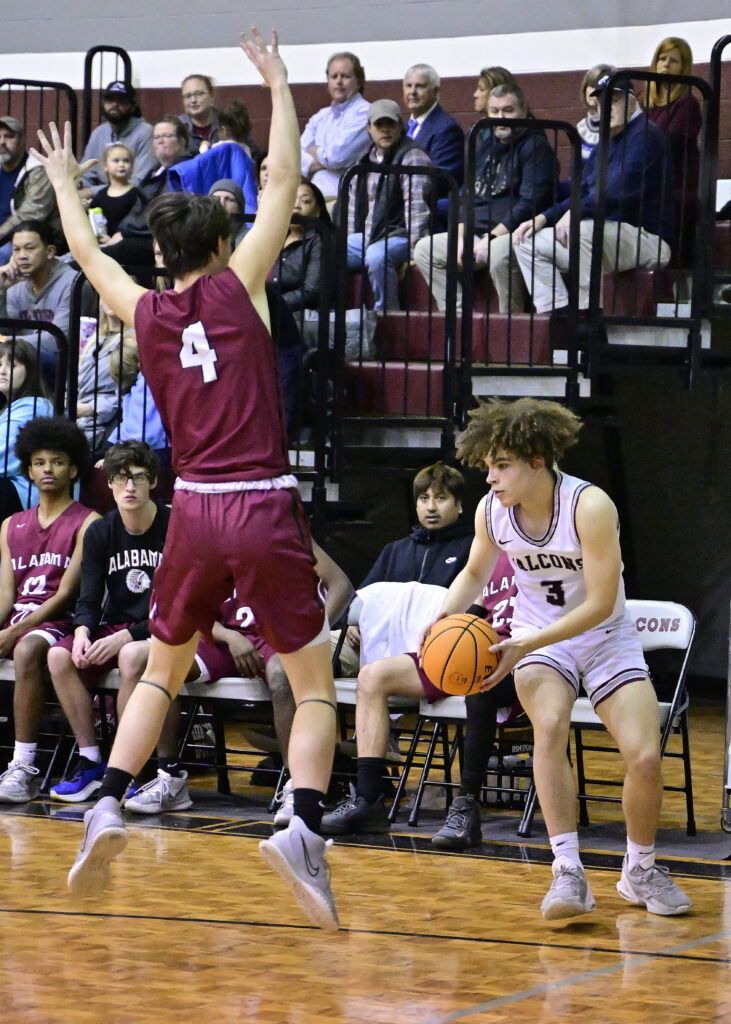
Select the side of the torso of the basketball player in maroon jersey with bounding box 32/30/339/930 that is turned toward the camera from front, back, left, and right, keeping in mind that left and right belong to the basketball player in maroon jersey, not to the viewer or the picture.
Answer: back

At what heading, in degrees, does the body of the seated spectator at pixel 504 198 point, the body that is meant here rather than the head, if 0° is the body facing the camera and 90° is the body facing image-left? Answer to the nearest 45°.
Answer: approximately 45°

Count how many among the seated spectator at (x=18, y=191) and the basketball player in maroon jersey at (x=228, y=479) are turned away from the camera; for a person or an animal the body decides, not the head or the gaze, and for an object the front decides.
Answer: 1

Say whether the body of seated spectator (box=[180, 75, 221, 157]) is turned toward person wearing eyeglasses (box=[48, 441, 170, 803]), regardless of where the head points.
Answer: yes

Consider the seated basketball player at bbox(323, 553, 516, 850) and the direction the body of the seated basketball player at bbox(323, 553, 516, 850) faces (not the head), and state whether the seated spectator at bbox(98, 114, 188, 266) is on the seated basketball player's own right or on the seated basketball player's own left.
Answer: on the seated basketball player's own right

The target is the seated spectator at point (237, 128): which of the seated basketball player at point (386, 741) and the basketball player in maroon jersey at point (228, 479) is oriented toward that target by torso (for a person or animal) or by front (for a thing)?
the basketball player in maroon jersey

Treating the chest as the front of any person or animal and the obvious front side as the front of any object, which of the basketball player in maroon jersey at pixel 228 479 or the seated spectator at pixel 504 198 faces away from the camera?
the basketball player in maroon jersey

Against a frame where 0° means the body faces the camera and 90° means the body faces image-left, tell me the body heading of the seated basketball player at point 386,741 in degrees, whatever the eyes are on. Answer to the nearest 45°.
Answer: approximately 45°
